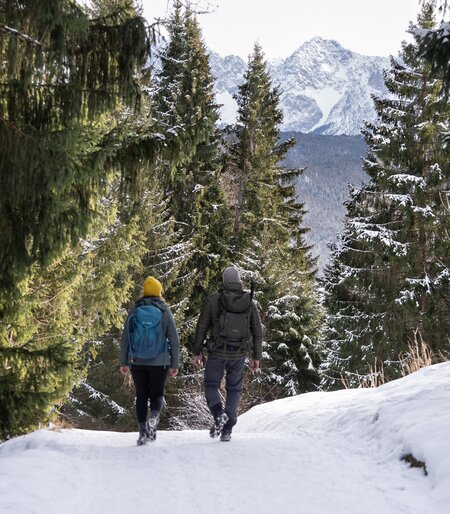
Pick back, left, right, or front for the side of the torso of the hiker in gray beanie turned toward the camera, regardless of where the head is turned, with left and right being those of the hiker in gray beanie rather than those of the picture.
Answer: back

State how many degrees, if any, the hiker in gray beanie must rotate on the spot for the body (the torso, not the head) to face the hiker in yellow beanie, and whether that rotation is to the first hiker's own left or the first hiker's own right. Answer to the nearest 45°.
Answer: approximately 90° to the first hiker's own left

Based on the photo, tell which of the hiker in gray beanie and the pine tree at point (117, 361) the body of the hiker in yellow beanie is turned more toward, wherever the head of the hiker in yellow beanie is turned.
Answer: the pine tree

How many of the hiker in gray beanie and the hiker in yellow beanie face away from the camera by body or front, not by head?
2

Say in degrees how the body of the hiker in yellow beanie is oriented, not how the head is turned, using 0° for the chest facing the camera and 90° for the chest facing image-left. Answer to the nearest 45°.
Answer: approximately 180°

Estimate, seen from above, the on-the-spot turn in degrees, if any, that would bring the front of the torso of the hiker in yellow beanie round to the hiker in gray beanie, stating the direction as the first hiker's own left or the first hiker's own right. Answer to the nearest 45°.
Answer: approximately 90° to the first hiker's own right
